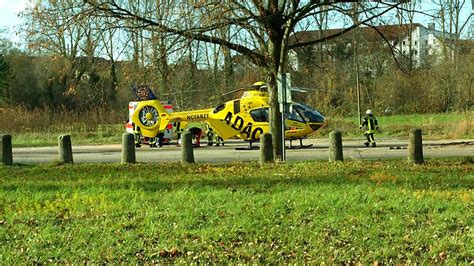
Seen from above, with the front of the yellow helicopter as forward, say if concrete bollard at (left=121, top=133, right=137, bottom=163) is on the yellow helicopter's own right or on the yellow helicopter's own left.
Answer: on the yellow helicopter's own right

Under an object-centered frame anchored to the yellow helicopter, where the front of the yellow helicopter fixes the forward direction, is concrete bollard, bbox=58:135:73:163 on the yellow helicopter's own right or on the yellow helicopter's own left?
on the yellow helicopter's own right

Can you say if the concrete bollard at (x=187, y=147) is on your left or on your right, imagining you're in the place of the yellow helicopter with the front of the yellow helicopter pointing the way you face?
on your right

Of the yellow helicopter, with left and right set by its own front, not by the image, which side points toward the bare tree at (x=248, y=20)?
right

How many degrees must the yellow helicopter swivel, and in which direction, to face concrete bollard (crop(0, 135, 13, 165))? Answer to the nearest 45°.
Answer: approximately 135° to its right

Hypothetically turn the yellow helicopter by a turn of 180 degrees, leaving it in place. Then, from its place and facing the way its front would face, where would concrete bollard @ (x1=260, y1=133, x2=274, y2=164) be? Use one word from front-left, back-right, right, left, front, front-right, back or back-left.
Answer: left

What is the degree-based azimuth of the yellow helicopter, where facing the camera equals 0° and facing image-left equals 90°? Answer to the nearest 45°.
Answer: approximately 270°
